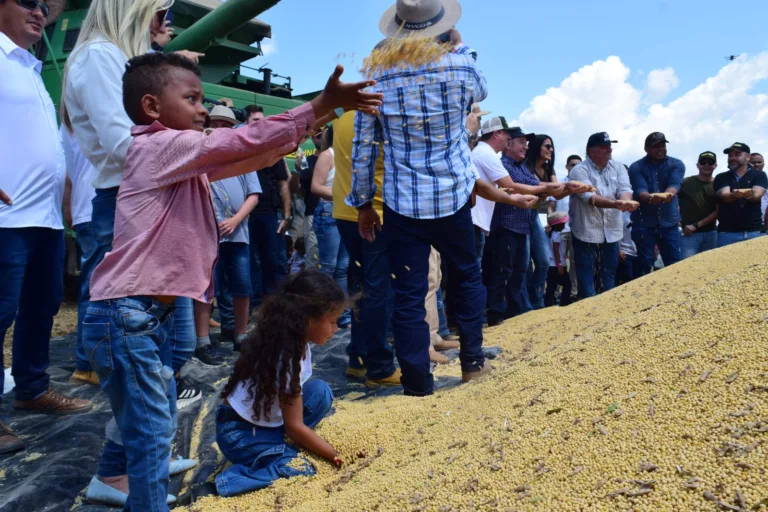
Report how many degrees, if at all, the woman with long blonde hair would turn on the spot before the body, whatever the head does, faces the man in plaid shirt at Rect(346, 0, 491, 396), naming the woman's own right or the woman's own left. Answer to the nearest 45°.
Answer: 0° — they already face them

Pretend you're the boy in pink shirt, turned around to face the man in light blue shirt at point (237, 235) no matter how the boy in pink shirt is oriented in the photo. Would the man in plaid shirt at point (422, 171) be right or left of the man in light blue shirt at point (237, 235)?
right

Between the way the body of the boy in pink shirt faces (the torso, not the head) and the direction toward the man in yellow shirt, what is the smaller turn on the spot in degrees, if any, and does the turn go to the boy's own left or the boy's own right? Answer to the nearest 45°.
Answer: approximately 45° to the boy's own left

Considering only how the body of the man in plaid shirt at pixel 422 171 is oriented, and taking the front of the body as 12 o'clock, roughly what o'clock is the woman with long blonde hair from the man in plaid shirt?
The woman with long blonde hair is roughly at 8 o'clock from the man in plaid shirt.

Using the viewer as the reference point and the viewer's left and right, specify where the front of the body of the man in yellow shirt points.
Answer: facing to the right of the viewer

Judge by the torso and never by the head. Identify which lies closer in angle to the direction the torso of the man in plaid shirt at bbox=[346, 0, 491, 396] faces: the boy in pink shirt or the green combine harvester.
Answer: the green combine harvester

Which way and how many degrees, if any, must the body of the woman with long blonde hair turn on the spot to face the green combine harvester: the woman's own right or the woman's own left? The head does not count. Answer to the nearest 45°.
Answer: approximately 90° to the woman's own left

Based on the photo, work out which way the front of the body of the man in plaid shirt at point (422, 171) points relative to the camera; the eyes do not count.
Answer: away from the camera

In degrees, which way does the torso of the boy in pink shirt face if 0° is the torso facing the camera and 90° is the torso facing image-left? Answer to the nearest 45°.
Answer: approximately 270°

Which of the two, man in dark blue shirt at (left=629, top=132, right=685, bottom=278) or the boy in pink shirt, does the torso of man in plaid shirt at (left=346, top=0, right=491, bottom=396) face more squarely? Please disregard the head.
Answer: the man in dark blue shirt

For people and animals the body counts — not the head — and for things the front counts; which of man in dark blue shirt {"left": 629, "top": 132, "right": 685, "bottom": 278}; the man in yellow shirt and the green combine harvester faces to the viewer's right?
the man in yellow shirt

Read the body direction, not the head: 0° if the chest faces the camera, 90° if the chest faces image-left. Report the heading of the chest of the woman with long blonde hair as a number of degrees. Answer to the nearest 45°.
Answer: approximately 270°
